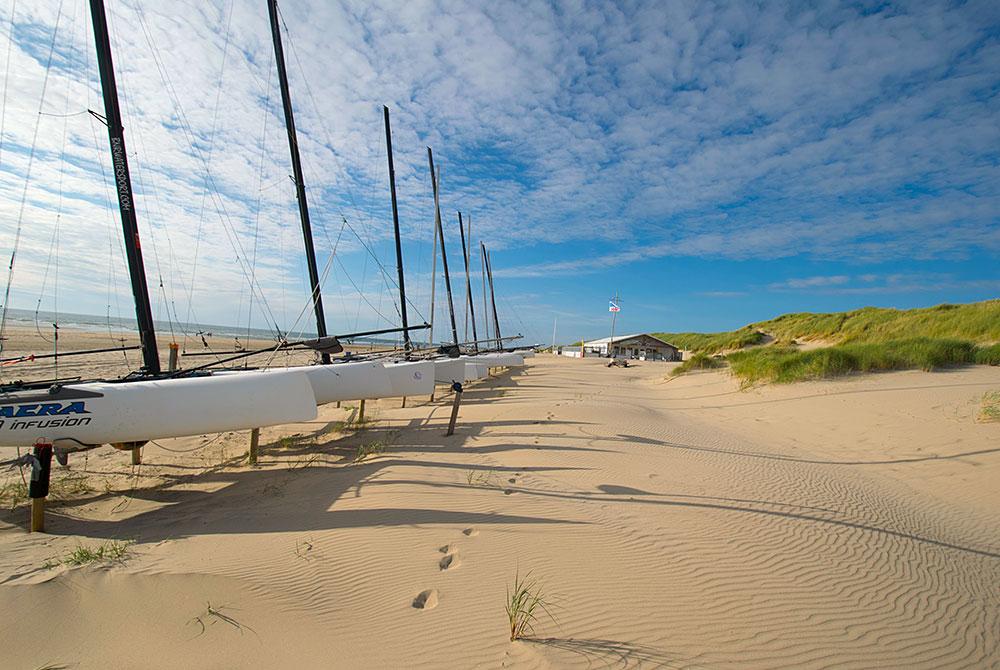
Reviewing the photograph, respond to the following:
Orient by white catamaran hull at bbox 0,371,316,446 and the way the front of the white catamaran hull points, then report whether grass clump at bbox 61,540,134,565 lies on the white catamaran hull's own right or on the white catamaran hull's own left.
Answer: on the white catamaran hull's own right

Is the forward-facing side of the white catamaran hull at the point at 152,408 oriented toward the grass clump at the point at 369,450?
yes

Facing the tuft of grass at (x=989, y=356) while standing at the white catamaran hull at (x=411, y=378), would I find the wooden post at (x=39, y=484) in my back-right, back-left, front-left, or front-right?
back-right

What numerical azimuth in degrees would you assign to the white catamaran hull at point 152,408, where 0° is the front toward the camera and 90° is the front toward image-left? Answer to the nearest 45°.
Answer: approximately 270°

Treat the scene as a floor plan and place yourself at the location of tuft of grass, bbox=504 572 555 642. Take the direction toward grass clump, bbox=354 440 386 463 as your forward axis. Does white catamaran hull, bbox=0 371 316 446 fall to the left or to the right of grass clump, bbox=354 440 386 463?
left

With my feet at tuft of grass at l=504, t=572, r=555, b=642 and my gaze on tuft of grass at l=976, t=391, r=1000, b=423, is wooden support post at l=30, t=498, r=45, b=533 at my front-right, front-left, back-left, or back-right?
back-left

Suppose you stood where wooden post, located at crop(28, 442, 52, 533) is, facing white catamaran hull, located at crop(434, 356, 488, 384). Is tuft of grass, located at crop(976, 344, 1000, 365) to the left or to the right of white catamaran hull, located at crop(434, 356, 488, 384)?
right
